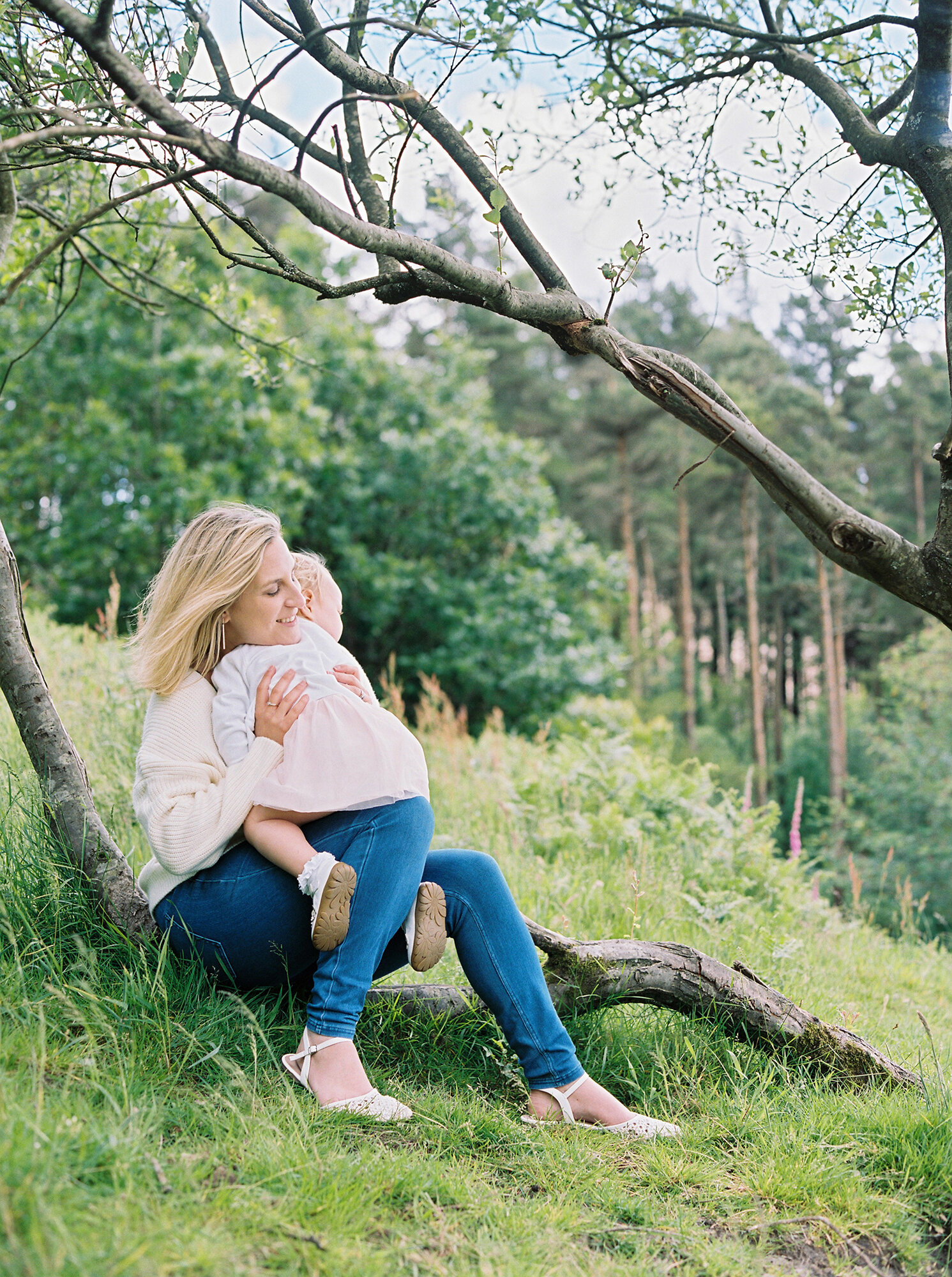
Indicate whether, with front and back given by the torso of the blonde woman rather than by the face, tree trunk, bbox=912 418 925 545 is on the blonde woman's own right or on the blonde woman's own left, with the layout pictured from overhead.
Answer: on the blonde woman's own left

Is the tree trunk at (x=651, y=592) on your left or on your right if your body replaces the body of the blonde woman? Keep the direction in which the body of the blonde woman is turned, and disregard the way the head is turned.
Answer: on your left

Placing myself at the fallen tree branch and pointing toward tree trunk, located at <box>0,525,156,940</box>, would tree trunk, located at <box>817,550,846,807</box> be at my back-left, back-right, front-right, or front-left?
back-right

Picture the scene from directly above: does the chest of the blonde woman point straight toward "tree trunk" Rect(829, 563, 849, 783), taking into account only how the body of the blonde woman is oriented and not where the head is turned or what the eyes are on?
no

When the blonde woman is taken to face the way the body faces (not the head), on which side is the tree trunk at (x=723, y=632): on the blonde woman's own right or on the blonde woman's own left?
on the blonde woman's own left

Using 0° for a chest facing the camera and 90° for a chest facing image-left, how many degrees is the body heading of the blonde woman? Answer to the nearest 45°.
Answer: approximately 270°

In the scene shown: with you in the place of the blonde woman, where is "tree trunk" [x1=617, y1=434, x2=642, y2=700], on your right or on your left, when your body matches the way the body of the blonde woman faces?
on your left

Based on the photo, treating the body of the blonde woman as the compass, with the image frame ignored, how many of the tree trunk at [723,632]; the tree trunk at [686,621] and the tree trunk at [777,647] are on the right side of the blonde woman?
0

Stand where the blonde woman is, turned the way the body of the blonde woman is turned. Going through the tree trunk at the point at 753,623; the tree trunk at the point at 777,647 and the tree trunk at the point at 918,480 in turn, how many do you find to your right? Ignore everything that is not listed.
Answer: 0

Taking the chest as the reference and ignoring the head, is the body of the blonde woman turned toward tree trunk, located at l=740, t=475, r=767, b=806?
no

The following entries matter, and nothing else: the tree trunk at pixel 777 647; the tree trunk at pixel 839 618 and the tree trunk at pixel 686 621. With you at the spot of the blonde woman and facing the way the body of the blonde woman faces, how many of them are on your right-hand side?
0
